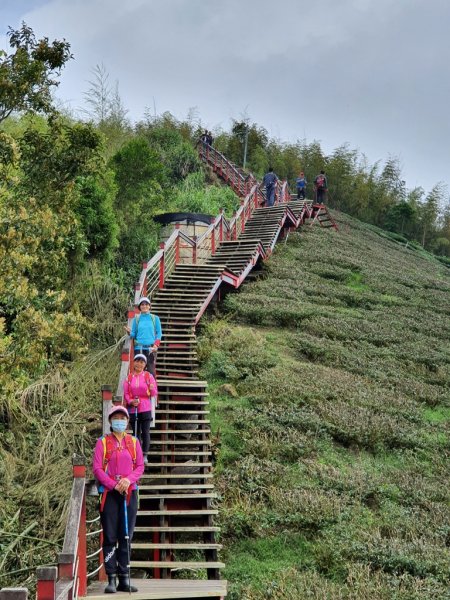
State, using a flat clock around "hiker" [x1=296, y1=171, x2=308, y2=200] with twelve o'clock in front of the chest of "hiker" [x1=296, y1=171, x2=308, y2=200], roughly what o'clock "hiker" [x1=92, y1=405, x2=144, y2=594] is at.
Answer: "hiker" [x1=92, y1=405, x2=144, y2=594] is roughly at 12 o'clock from "hiker" [x1=296, y1=171, x2=308, y2=200].

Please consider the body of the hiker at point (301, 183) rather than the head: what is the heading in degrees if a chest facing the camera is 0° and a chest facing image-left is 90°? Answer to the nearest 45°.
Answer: approximately 0°

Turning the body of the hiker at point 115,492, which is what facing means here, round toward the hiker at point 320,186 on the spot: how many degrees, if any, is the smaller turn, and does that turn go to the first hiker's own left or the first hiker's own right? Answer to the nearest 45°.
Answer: approximately 180°

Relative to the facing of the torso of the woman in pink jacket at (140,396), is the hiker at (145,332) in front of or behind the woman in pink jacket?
behind

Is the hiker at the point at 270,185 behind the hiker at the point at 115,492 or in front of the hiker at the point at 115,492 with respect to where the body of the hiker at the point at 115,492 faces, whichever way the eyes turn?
behind

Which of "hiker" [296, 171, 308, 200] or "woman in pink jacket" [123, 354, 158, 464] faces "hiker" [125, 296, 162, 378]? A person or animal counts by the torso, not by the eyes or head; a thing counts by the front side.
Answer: "hiker" [296, 171, 308, 200]
